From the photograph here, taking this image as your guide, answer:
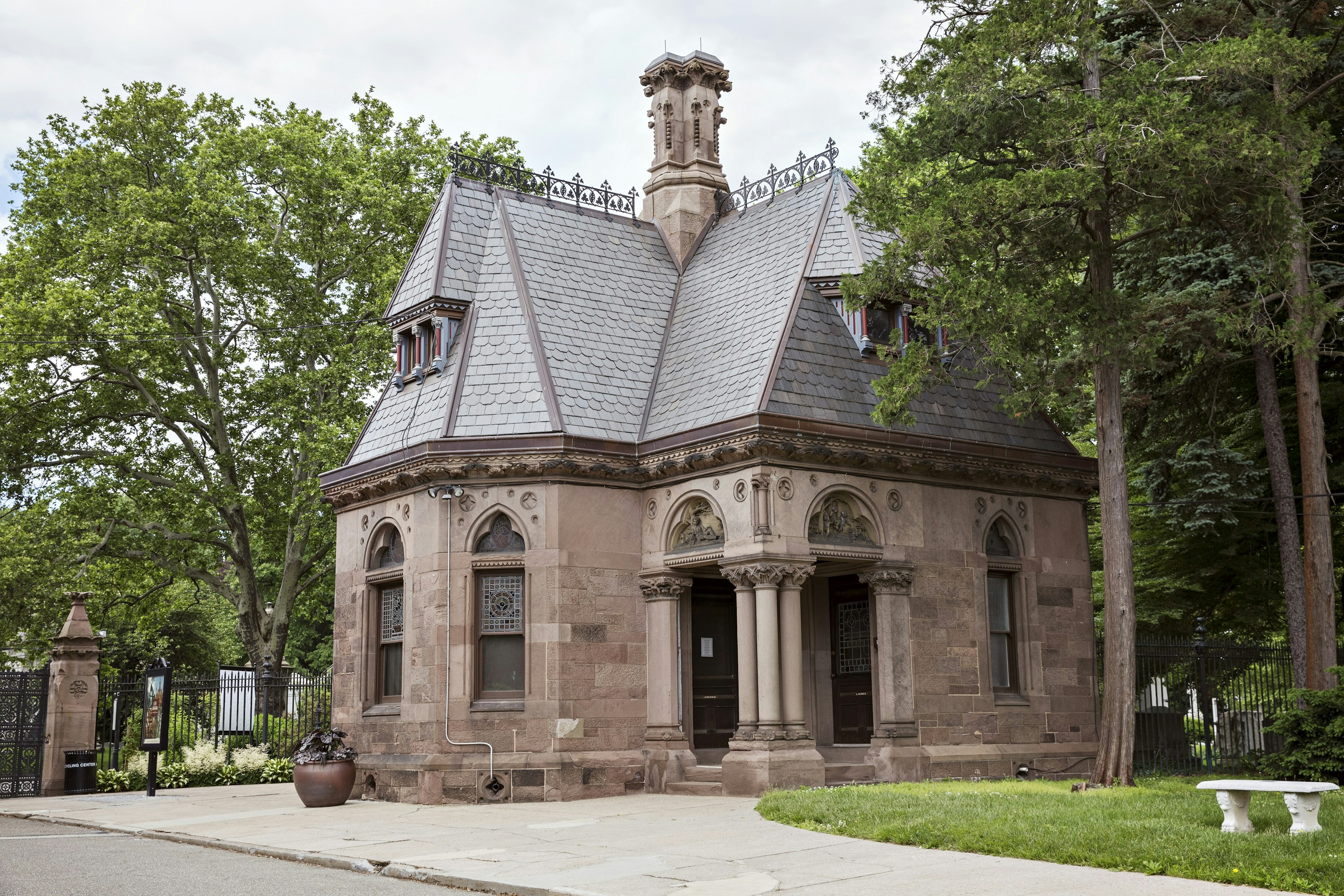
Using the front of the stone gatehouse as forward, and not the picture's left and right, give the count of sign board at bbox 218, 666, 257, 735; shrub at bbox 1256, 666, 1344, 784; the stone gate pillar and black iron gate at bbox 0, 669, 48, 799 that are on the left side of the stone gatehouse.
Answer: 1

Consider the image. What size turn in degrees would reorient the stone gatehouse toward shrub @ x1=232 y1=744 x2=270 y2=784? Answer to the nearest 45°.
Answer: approximately 135° to its right

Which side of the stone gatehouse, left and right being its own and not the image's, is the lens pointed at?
front

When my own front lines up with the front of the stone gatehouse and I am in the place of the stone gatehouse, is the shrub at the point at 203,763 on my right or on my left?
on my right

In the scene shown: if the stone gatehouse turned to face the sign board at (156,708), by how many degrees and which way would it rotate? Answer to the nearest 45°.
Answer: approximately 90° to its right

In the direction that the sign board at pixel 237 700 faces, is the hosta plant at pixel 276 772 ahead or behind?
ahead

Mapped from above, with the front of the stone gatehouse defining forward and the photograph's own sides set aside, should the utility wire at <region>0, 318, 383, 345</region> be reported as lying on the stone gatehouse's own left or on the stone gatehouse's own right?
on the stone gatehouse's own right

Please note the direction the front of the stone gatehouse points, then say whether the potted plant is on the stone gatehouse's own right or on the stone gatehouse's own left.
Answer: on the stone gatehouse's own right
